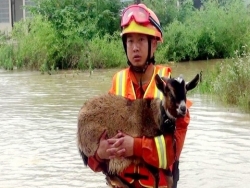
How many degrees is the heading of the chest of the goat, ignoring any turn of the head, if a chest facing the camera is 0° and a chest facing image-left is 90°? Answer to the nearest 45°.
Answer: approximately 270°

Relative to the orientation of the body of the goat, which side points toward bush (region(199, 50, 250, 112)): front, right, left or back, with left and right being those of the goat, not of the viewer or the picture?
left
